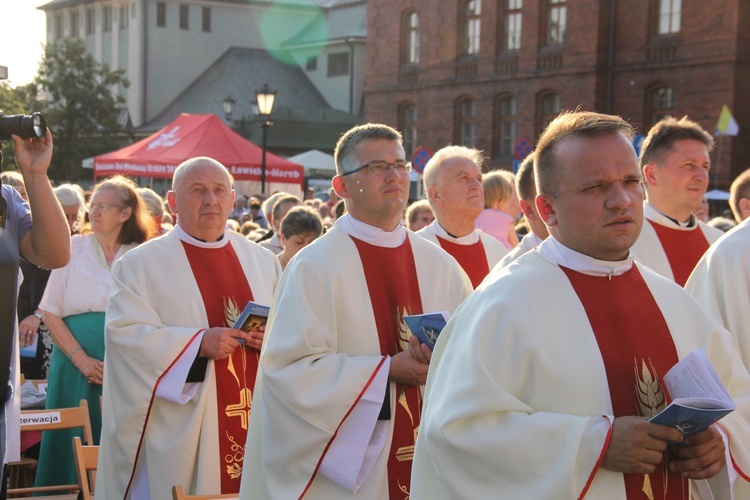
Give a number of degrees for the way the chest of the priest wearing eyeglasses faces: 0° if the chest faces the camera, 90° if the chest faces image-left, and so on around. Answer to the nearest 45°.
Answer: approximately 315°

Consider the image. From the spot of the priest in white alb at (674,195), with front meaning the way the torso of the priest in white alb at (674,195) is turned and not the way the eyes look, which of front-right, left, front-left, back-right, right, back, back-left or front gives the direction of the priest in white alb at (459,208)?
back-right

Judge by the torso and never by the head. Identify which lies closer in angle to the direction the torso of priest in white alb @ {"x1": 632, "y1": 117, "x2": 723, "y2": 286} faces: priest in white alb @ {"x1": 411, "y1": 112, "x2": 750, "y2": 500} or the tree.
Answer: the priest in white alb

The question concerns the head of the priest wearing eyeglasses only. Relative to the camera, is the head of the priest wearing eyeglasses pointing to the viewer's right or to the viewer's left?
to the viewer's right

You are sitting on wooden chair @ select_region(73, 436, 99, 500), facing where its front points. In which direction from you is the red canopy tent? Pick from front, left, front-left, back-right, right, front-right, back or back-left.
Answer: back-left

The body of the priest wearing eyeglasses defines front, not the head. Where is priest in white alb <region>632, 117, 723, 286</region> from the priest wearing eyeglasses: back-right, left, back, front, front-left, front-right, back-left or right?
left

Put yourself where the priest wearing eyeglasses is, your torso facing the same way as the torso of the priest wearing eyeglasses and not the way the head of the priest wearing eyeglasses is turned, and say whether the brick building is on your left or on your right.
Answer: on your left

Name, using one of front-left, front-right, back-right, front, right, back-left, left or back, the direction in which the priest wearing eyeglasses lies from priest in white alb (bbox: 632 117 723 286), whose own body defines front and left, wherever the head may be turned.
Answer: right

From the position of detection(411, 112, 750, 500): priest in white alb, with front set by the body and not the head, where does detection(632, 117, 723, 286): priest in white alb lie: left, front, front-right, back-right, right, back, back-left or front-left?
back-left
